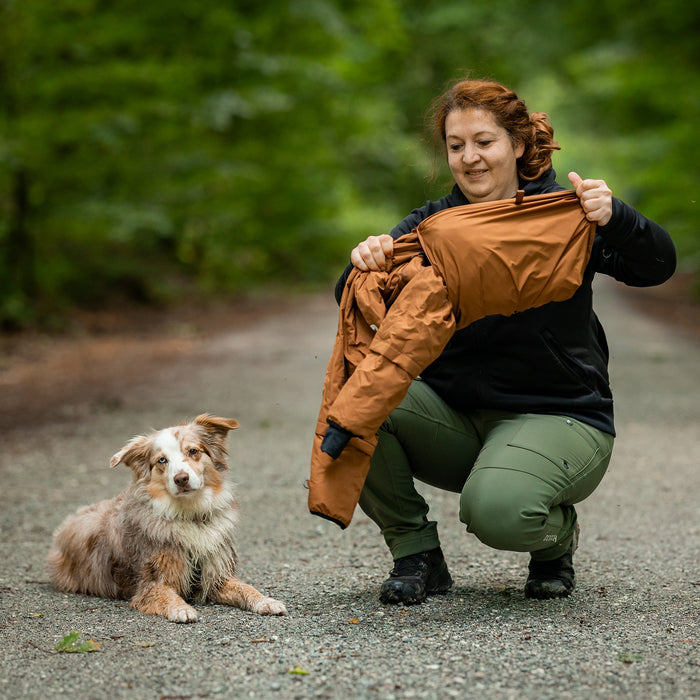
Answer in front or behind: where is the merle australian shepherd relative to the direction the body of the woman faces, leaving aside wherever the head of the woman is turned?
in front

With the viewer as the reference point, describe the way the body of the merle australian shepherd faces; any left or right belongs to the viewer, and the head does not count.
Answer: facing the viewer and to the right of the viewer

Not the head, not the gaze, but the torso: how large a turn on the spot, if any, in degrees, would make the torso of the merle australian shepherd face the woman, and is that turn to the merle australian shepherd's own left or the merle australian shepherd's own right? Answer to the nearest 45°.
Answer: approximately 45° to the merle australian shepherd's own left

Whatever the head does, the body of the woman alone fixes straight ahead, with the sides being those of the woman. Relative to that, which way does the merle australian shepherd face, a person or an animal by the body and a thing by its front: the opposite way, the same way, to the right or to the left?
to the left

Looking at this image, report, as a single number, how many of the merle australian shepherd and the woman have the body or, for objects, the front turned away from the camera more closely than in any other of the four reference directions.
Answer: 0

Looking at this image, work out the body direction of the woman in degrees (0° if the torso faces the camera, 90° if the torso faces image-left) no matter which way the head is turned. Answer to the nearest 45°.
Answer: approximately 45°

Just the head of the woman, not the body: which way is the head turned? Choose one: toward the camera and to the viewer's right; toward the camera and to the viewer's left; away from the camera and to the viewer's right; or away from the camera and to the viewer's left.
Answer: toward the camera and to the viewer's left
